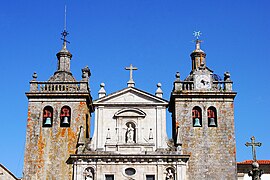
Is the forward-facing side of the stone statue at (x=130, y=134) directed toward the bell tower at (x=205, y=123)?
no

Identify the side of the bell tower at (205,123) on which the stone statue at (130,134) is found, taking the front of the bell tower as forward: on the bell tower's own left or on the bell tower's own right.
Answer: on the bell tower's own right

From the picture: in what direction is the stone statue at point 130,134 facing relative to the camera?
toward the camera

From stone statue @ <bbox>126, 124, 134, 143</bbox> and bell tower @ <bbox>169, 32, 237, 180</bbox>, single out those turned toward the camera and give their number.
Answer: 2

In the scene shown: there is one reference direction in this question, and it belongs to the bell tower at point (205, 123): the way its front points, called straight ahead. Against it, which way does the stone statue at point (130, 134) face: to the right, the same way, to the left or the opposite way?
the same way

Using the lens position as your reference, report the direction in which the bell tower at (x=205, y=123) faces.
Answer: facing the viewer

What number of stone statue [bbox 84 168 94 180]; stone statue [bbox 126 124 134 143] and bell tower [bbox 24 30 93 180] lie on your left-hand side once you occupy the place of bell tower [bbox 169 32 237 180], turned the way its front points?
0

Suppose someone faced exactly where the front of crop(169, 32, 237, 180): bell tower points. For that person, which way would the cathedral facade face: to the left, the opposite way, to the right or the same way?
the same way

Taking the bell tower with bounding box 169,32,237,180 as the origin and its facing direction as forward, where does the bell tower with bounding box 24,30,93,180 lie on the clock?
the bell tower with bounding box 24,30,93,180 is roughly at 3 o'clock from the bell tower with bounding box 169,32,237,180.

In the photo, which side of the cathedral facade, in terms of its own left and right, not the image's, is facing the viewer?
front
